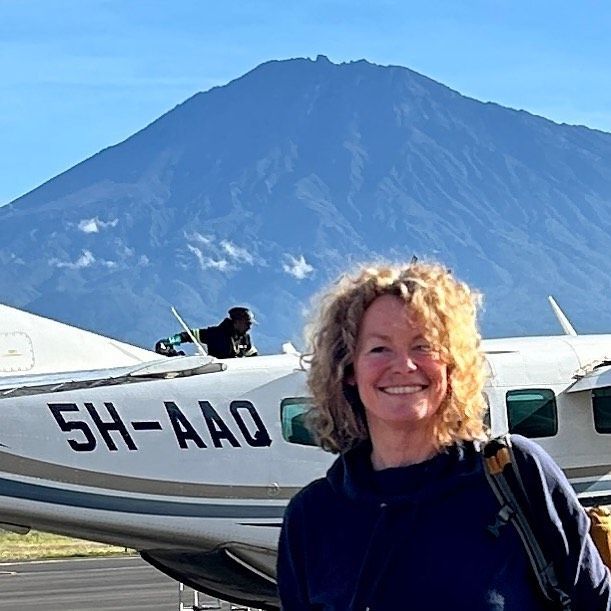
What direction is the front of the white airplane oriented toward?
to the viewer's right

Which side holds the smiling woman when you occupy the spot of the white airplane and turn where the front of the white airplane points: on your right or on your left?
on your right

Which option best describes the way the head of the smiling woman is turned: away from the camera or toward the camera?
toward the camera
